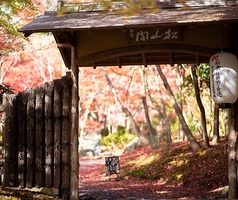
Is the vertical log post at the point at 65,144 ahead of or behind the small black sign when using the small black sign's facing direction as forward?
ahead

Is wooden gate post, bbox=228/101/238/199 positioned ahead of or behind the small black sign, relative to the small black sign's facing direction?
ahead

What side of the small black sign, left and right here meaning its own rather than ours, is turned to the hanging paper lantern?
front

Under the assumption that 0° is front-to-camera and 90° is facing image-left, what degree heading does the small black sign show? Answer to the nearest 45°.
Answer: approximately 0°

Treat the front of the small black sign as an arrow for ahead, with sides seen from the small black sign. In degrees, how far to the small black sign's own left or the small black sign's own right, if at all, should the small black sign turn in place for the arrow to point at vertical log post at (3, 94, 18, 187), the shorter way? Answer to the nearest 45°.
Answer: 0° — it already faces it

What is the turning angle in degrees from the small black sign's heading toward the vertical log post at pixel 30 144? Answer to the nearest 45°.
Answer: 0° — it already faces it

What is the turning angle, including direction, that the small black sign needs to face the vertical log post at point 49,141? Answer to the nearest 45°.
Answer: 0° — it already faces it

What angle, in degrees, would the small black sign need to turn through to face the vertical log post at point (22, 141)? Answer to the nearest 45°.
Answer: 0° — it already faces it

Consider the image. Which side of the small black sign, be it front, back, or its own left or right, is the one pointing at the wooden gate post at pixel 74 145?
front
